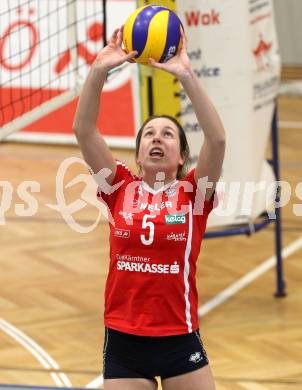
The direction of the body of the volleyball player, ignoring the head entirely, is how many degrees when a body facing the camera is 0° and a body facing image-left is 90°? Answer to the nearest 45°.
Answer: approximately 0°

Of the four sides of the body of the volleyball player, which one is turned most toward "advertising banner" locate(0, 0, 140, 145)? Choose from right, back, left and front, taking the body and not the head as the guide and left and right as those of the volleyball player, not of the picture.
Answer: back

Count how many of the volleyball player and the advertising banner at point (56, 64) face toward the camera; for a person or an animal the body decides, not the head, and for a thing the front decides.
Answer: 2

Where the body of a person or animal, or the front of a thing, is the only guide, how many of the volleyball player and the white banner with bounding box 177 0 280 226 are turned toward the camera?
2

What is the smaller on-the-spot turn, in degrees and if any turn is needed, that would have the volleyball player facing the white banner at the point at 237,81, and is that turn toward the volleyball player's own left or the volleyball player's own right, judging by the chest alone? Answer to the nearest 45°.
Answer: approximately 180°

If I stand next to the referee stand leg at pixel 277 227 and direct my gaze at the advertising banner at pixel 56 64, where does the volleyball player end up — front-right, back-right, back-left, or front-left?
back-left
